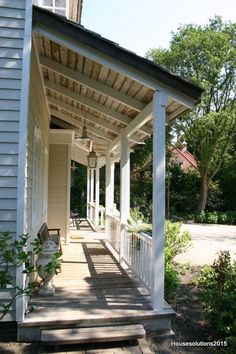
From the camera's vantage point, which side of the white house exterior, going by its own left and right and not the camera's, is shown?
right

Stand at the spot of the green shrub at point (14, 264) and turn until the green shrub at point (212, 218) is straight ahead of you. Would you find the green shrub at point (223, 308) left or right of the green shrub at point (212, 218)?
right

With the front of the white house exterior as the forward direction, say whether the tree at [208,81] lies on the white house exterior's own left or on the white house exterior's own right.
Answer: on the white house exterior's own left

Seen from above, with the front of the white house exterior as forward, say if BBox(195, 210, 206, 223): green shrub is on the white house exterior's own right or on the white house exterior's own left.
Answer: on the white house exterior's own left

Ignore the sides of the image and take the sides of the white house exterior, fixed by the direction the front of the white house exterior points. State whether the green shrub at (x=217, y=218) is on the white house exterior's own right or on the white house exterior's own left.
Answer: on the white house exterior's own left

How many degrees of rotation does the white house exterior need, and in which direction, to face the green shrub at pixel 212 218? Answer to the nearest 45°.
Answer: approximately 90° to its left
